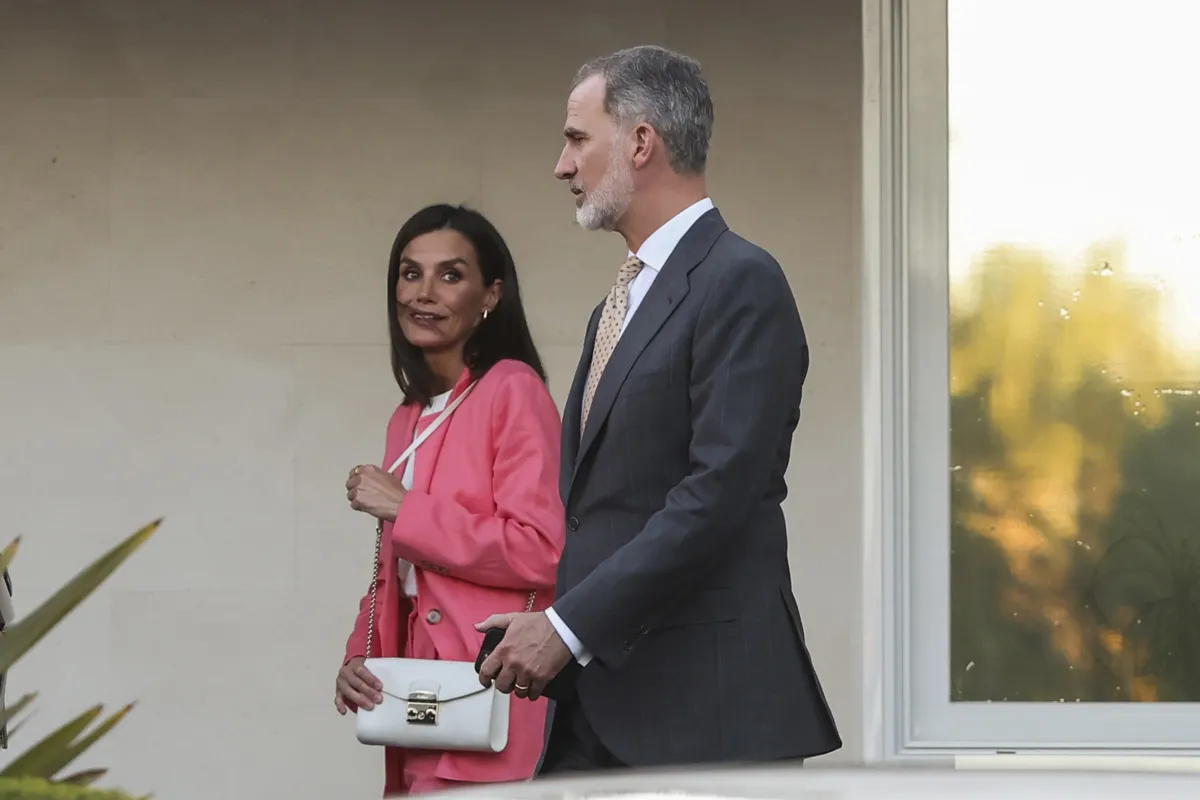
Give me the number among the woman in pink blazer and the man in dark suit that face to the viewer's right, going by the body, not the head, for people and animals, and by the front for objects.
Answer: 0

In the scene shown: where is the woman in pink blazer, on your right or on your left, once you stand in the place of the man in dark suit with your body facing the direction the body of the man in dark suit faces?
on your right

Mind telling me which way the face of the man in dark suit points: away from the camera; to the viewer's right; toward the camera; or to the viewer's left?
to the viewer's left

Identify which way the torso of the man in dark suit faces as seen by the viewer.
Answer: to the viewer's left

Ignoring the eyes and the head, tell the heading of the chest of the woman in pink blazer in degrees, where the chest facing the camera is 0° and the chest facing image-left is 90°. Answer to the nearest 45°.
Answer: approximately 45°

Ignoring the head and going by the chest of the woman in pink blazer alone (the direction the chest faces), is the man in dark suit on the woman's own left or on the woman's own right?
on the woman's own left
